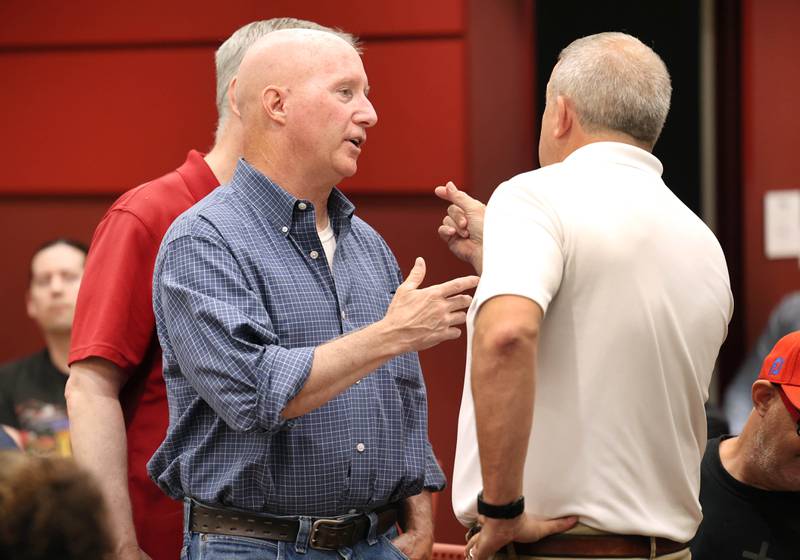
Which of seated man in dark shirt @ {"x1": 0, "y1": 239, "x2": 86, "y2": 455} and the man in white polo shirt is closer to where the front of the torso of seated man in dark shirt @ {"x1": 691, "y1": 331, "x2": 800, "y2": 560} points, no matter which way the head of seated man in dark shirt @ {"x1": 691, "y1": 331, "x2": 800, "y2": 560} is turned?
the man in white polo shirt

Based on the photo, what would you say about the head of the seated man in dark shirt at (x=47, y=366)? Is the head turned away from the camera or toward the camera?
toward the camera

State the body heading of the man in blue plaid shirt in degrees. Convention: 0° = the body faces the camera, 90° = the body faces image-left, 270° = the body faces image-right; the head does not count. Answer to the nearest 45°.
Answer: approximately 315°

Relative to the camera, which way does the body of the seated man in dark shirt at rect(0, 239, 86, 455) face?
toward the camera

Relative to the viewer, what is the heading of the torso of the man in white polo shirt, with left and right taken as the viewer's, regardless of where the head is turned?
facing away from the viewer and to the left of the viewer

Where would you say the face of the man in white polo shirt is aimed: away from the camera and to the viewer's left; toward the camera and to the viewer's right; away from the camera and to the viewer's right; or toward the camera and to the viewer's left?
away from the camera and to the viewer's left

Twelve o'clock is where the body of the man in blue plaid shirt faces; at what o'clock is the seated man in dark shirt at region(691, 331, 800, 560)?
The seated man in dark shirt is roughly at 10 o'clock from the man in blue plaid shirt.

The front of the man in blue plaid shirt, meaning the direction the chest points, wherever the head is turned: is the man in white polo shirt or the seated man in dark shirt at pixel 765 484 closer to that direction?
the man in white polo shirt

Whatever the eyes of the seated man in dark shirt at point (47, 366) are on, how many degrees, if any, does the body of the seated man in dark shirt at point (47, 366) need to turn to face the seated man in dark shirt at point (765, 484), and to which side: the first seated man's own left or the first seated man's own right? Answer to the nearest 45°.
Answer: approximately 45° to the first seated man's own left

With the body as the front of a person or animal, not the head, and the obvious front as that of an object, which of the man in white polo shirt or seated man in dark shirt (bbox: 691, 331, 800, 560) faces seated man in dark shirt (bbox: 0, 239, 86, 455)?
the man in white polo shirt

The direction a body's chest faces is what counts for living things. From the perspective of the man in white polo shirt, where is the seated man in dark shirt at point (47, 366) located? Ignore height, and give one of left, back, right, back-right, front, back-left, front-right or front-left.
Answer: front

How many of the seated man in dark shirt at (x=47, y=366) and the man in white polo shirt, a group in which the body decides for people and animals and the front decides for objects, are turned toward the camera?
1

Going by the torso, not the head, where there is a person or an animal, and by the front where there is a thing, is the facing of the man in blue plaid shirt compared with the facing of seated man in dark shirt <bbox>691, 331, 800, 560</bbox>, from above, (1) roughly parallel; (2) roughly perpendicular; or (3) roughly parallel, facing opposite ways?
roughly parallel
